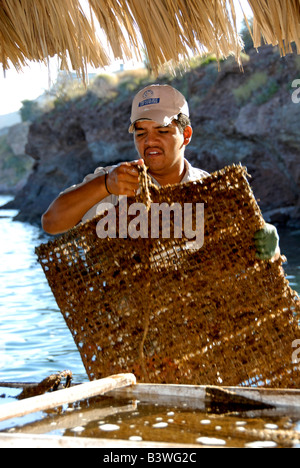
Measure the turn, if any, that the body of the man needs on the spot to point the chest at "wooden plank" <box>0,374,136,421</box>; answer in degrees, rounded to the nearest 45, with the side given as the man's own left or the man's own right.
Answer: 0° — they already face it

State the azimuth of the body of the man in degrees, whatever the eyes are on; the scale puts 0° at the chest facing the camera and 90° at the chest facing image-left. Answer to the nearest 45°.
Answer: approximately 0°

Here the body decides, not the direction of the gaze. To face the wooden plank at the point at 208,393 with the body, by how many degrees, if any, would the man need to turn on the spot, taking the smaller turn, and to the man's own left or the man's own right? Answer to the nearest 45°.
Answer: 0° — they already face it

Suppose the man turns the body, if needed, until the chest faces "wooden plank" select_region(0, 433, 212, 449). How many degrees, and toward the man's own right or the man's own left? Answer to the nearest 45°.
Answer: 0° — they already face it
